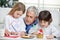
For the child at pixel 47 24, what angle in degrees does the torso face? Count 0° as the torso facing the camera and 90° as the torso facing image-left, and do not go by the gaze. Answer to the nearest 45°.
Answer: approximately 45°

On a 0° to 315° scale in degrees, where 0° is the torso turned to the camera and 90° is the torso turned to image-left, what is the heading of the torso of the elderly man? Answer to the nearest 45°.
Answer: approximately 45°
